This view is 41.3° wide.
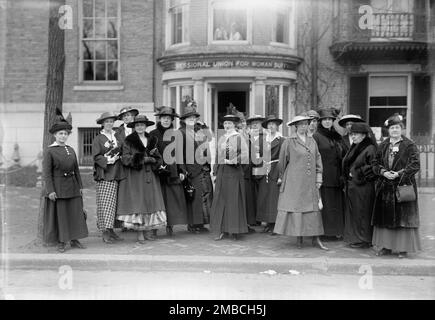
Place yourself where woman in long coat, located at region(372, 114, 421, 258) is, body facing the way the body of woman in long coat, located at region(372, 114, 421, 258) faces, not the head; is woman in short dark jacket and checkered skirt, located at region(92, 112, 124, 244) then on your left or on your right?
on your right

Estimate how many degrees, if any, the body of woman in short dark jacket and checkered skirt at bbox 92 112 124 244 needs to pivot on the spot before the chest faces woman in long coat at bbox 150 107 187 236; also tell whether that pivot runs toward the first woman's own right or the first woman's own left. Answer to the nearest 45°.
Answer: approximately 45° to the first woman's own left

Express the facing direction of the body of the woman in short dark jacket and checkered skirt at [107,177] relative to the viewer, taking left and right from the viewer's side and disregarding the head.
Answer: facing the viewer and to the right of the viewer

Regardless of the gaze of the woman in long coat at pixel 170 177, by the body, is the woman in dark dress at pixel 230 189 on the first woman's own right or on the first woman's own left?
on the first woman's own left

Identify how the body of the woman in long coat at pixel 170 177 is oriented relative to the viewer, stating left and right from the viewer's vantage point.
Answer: facing the viewer

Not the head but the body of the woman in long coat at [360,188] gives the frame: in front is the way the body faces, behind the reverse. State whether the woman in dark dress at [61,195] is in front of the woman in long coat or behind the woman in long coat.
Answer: in front

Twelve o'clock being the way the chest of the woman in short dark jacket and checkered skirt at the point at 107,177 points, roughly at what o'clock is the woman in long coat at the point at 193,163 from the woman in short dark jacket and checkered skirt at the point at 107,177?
the woman in long coat at the point at 193,163 is roughly at 10 o'clock from the woman in short dark jacket and checkered skirt at the point at 107,177.

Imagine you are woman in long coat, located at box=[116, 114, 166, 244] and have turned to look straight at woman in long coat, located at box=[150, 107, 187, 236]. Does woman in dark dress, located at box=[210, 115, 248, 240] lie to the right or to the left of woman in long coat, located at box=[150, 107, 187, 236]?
right

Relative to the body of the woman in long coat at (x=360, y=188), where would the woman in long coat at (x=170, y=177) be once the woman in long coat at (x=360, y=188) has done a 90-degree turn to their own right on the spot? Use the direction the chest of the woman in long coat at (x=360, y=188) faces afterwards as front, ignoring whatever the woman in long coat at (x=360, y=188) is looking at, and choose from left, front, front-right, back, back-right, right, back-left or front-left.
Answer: front-left

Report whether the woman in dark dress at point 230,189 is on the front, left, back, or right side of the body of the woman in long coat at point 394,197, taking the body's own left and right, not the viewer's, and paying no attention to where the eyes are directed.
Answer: right

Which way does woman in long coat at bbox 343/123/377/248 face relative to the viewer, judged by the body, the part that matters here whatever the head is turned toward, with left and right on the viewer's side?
facing the viewer and to the left of the viewer

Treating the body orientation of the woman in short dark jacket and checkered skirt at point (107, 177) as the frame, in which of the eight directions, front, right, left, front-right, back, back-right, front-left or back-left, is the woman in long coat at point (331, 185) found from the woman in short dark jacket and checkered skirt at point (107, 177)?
front-left

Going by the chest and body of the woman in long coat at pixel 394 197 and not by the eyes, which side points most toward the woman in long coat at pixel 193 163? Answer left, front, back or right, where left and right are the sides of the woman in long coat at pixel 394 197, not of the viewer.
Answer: right

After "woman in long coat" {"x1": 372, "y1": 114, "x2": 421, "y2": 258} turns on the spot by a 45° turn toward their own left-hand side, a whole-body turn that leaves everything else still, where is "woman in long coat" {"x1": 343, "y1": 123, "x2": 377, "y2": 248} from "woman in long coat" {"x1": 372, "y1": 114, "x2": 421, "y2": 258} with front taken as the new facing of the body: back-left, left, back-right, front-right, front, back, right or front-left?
back

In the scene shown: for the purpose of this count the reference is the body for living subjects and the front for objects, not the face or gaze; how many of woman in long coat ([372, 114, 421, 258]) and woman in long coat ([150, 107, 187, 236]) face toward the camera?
2
